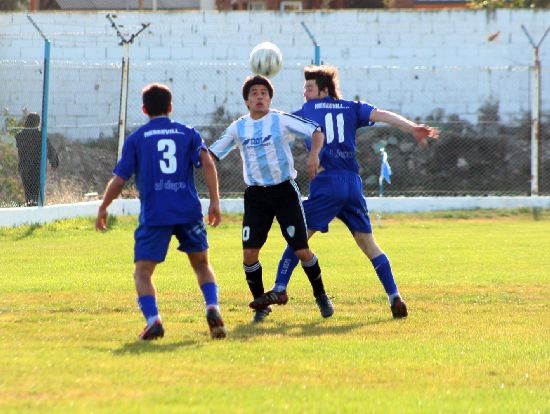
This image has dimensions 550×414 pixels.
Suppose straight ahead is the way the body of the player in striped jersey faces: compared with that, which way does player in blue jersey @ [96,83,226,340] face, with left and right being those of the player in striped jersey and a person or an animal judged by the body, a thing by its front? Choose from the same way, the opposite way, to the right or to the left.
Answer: the opposite way

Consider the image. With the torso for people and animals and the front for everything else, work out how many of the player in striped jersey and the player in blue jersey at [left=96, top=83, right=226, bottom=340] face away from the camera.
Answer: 1

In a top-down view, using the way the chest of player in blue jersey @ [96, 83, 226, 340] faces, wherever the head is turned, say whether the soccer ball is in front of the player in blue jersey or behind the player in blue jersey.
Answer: in front

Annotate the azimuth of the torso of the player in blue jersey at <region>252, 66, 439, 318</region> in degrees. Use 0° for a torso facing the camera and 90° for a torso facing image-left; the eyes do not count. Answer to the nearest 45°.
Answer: approximately 135°

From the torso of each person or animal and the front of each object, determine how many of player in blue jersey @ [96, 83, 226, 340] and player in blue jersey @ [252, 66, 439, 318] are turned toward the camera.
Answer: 0

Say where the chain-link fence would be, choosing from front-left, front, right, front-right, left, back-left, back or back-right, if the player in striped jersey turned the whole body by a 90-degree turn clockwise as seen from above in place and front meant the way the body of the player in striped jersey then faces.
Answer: right

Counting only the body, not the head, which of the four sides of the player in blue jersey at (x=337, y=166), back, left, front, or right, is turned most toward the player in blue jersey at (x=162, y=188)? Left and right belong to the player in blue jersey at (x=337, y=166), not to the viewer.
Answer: left

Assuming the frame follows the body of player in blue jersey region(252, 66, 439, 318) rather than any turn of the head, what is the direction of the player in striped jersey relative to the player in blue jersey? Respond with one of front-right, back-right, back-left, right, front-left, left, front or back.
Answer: left

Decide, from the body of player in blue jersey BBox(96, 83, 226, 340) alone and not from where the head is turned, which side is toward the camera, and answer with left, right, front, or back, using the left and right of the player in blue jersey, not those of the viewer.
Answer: back

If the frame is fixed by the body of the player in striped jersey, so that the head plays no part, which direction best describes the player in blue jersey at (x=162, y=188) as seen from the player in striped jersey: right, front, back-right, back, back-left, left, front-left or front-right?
front-right

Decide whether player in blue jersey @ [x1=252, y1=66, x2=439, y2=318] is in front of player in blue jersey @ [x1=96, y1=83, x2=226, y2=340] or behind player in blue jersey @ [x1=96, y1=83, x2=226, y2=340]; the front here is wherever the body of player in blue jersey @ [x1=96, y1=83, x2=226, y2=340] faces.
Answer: in front

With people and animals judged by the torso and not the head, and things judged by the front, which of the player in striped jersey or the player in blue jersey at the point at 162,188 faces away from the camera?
the player in blue jersey

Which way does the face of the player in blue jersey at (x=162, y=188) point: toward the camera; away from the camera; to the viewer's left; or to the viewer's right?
away from the camera
